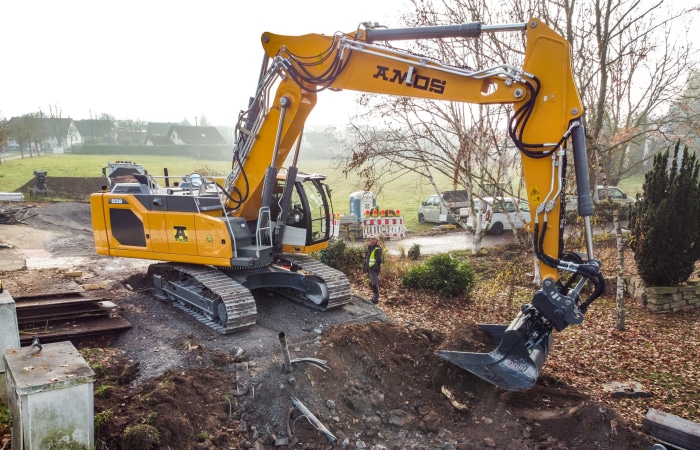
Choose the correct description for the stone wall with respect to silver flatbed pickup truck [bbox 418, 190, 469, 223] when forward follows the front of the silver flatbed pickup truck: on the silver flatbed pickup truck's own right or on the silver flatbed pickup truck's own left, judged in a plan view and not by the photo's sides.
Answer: on the silver flatbed pickup truck's own left

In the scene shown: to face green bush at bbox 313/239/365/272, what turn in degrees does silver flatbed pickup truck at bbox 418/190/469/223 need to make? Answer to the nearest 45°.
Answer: approximately 90° to its left

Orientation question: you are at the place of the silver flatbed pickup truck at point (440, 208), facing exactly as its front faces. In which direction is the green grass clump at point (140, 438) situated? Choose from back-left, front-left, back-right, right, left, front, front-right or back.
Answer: left

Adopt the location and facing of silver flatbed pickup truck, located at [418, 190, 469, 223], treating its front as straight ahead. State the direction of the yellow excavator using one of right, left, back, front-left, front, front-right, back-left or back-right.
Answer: left

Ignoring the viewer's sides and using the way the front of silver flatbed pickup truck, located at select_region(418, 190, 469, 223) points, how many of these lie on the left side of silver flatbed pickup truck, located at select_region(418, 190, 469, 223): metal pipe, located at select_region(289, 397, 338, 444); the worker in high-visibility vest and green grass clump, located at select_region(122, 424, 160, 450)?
3

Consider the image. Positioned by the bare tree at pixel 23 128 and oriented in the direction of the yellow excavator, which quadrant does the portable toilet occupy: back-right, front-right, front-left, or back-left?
front-left

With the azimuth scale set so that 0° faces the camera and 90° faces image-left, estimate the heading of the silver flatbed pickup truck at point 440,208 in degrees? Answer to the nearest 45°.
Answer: approximately 90°

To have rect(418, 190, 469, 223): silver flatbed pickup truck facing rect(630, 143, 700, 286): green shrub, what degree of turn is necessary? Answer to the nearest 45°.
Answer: approximately 90° to its left

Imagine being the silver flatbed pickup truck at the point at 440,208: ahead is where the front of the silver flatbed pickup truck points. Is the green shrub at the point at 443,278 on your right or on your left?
on your left

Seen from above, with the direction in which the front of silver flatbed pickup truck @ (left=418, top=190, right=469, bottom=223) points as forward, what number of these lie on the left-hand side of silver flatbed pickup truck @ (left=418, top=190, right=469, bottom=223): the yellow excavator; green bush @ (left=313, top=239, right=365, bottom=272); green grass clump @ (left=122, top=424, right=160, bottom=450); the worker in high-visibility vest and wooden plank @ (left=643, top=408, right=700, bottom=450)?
5

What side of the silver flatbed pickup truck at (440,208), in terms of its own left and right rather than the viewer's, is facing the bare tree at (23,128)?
front

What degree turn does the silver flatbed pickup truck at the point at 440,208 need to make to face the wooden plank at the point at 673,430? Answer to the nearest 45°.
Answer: approximately 90° to its left

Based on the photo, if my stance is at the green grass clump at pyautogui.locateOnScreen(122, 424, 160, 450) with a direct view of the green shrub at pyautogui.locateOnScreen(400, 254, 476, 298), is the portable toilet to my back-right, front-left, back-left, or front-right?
front-left

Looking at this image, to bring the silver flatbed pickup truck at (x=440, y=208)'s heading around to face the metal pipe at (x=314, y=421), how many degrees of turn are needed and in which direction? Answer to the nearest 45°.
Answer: approximately 90° to its left
